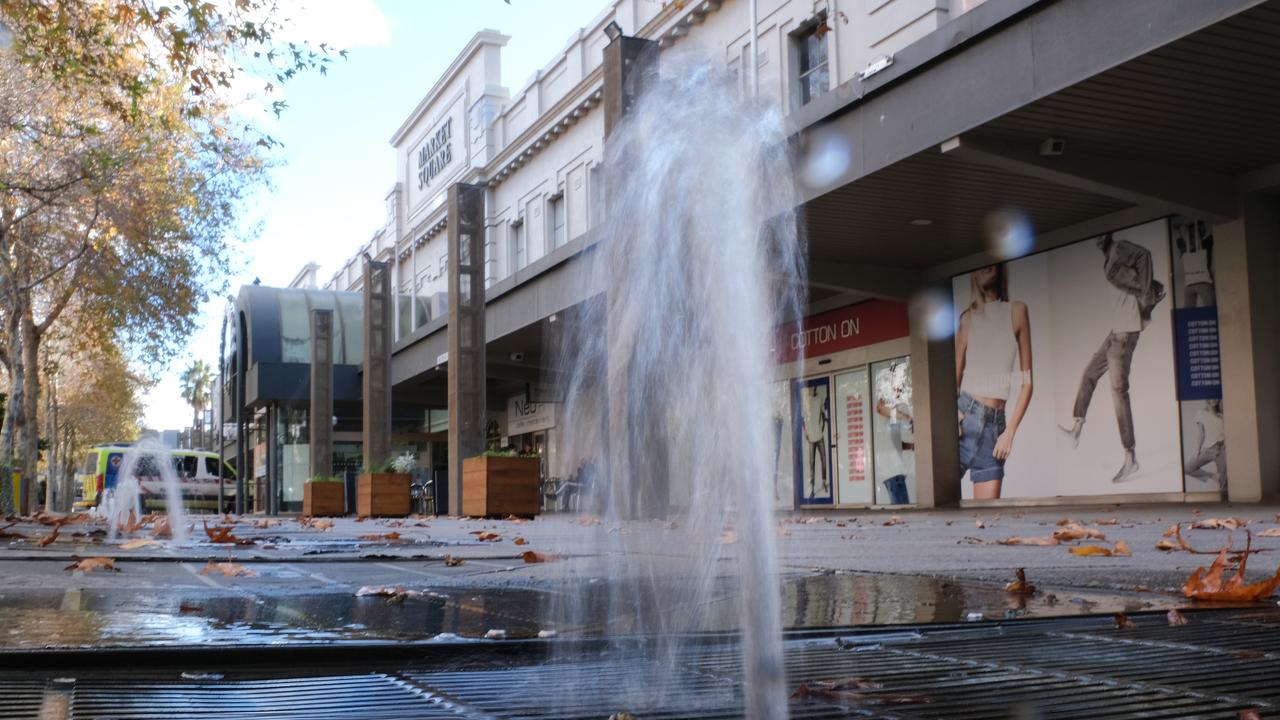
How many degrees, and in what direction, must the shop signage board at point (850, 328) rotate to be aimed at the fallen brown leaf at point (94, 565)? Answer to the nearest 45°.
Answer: approximately 45° to its left

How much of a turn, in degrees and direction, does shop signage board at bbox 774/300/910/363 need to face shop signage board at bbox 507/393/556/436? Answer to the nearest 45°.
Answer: approximately 90° to its right

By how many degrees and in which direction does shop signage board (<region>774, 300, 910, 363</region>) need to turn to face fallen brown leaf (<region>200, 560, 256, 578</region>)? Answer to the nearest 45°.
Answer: approximately 45° to its left

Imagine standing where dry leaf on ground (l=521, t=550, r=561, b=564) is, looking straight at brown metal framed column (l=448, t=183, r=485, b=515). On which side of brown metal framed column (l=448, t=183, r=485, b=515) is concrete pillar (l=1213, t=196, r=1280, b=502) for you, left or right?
right

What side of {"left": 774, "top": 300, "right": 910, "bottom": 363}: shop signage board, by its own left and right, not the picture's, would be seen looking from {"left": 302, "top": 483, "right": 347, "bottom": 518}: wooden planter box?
right

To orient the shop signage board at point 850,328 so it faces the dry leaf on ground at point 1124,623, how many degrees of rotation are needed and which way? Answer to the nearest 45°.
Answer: approximately 45° to its left

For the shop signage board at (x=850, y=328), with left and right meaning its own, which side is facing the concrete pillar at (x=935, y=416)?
left

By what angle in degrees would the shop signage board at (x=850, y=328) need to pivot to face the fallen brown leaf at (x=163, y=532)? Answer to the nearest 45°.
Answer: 0° — it already faces it

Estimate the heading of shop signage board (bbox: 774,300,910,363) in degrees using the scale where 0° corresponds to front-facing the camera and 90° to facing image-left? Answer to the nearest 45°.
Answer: approximately 45°

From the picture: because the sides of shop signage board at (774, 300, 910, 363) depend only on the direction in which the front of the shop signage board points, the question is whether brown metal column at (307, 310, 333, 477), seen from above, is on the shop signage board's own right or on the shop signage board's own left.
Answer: on the shop signage board's own right

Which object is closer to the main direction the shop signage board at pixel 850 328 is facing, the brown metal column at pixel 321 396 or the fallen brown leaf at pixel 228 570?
the fallen brown leaf
